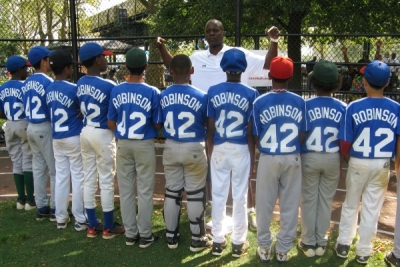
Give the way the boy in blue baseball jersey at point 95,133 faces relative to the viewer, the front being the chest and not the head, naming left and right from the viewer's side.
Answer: facing away from the viewer and to the right of the viewer

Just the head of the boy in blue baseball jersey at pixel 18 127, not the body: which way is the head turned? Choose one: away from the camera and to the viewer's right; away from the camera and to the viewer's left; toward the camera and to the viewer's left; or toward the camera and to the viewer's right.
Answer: away from the camera and to the viewer's right

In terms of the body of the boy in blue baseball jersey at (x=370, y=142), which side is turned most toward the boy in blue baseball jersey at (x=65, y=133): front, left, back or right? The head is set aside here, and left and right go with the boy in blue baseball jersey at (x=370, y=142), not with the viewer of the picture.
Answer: left

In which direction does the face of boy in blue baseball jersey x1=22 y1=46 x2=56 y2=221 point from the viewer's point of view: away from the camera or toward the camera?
away from the camera

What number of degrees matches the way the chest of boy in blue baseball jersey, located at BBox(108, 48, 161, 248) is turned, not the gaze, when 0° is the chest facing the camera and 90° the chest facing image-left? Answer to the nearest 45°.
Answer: approximately 180°

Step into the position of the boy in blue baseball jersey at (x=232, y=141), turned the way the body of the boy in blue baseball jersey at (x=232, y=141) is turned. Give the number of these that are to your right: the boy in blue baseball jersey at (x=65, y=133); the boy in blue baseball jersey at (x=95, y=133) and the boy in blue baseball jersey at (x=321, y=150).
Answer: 1

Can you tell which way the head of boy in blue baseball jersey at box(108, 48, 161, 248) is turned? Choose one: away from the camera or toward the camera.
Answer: away from the camera

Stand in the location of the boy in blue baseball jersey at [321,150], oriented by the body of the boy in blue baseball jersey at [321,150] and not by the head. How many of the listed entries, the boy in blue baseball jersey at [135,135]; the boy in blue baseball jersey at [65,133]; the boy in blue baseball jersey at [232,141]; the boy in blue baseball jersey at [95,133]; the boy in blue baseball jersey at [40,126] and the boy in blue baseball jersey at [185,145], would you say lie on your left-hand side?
6

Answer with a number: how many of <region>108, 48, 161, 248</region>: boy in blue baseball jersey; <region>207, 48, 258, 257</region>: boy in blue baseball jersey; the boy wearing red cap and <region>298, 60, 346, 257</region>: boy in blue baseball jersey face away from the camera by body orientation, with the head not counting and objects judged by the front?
4

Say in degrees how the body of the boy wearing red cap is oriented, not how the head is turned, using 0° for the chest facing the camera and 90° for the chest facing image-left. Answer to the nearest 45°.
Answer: approximately 180°

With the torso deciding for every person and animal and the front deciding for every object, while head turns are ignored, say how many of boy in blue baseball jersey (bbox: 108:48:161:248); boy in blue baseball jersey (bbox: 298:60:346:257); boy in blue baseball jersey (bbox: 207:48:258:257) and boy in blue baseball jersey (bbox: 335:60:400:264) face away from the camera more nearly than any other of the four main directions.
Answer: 4

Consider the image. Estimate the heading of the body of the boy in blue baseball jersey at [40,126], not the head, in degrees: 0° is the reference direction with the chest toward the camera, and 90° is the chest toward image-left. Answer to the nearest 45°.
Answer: approximately 225°

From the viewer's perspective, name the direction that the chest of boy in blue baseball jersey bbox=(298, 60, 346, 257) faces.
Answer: away from the camera

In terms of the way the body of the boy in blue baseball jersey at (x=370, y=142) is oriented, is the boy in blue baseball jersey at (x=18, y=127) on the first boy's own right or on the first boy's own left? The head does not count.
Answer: on the first boy's own left
